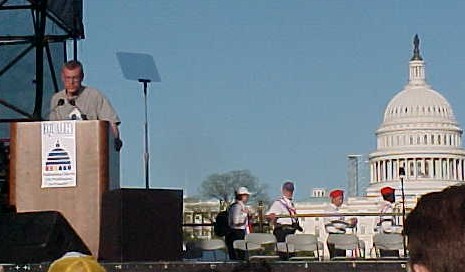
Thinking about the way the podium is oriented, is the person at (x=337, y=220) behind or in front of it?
behind

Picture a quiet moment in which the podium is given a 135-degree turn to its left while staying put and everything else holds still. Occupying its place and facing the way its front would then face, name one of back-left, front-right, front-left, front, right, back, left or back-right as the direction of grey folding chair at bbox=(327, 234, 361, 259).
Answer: front

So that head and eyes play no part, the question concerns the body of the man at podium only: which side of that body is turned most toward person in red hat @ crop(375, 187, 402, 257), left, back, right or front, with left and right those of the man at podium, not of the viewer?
back
